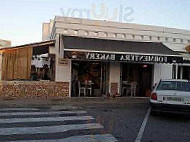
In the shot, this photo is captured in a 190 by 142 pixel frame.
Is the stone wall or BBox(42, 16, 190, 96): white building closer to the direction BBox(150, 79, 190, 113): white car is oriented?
the white building

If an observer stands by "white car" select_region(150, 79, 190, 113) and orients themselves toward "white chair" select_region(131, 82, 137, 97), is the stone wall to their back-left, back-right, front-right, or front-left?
front-left

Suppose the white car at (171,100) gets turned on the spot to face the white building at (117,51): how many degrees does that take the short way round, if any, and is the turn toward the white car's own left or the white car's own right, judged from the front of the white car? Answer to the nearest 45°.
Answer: approximately 45° to the white car's own left

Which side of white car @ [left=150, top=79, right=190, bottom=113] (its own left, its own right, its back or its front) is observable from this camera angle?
back

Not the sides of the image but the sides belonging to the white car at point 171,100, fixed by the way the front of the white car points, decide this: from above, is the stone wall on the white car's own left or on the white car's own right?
on the white car's own left

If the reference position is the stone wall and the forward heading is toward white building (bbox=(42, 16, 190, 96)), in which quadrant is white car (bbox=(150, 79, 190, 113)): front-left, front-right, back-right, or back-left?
front-right

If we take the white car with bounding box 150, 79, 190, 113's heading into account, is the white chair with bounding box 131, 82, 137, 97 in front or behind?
in front
